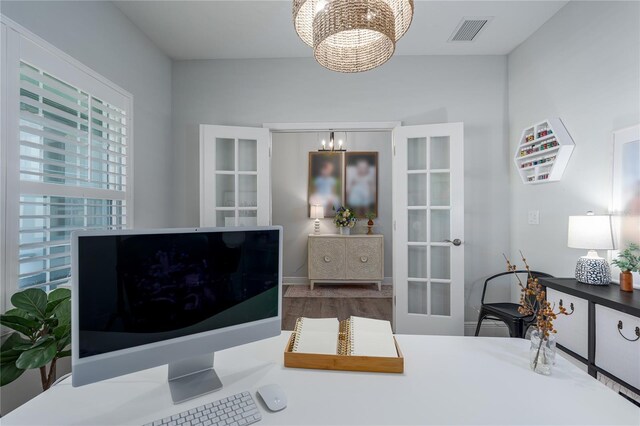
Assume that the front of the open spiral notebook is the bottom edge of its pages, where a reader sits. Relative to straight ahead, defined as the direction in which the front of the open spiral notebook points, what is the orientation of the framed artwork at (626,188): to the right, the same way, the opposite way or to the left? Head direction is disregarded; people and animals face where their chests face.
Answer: to the right

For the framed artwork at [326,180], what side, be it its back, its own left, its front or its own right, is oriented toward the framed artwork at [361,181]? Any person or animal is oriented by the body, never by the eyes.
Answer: left

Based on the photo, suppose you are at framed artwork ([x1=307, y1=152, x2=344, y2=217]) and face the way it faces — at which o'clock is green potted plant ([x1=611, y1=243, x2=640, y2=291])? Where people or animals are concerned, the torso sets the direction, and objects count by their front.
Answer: The green potted plant is roughly at 11 o'clock from the framed artwork.

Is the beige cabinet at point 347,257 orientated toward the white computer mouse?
yes
